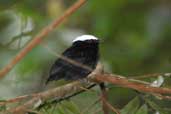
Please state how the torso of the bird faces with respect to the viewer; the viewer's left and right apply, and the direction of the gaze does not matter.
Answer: facing to the right of the viewer

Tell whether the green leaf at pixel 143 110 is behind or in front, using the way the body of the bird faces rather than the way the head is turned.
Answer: in front
